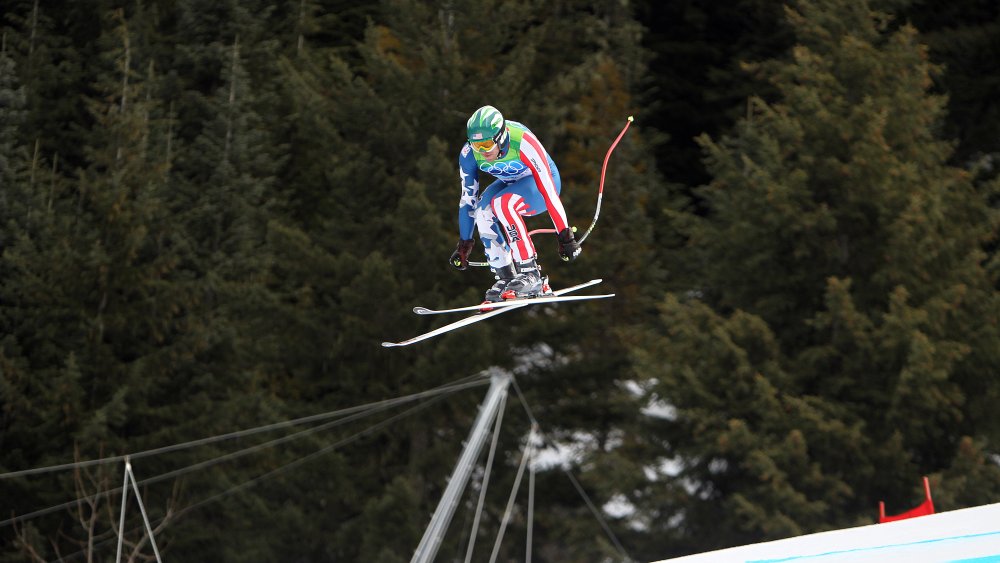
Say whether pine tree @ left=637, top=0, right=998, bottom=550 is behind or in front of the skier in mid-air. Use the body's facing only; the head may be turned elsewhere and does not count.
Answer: behind

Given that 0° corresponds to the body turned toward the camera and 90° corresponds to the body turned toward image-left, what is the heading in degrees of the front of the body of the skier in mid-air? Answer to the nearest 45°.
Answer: approximately 45°

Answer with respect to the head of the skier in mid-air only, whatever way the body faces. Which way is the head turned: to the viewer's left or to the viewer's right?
to the viewer's left
